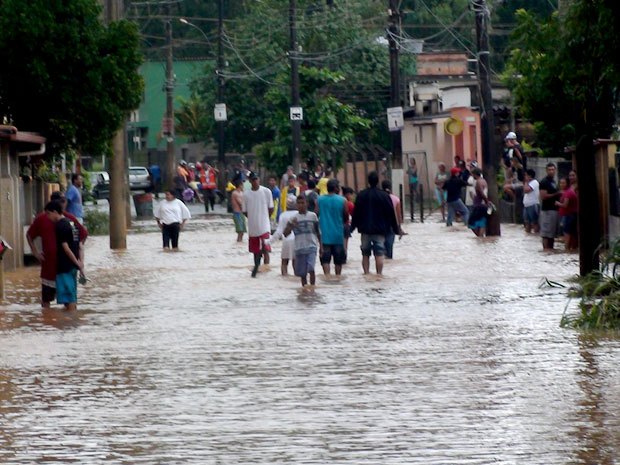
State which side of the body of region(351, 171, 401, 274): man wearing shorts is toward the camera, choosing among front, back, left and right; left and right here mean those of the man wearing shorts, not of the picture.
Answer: back

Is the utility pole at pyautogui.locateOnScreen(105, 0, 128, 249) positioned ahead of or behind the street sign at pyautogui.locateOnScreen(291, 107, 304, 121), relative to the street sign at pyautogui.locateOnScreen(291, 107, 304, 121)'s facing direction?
ahead

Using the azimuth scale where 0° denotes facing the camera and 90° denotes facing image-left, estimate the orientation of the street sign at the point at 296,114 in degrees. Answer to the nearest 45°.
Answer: approximately 0°

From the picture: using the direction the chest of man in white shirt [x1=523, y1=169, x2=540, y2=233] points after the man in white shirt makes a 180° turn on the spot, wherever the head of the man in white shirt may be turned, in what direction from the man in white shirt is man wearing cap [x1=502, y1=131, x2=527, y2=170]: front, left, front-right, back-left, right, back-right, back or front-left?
left

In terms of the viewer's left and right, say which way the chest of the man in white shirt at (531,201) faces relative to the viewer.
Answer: facing to the left of the viewer

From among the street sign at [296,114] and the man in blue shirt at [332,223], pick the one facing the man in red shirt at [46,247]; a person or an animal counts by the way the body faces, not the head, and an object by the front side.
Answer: the street sign

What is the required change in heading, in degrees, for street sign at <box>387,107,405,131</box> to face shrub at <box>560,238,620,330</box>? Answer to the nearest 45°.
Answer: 0° — it already faces it

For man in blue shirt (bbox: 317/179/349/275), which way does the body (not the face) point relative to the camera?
away from the camera
